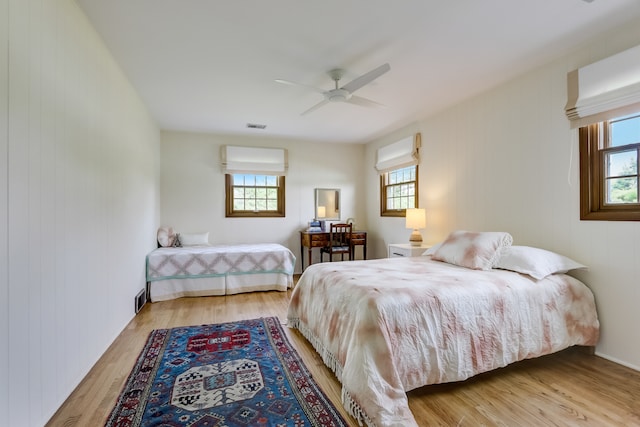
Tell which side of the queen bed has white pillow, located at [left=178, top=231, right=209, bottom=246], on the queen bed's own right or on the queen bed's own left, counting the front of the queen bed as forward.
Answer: on the queen bed's own right

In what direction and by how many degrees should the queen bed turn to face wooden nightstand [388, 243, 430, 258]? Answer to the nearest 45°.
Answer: approximately 135° to its right

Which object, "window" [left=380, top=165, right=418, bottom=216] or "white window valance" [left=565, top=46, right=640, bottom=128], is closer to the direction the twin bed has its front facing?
the window

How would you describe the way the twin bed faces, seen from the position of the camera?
facing to the right of the viewer

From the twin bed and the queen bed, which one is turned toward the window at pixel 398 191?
the twin bed

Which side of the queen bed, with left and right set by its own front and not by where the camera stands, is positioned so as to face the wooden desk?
right

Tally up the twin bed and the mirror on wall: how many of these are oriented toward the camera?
1

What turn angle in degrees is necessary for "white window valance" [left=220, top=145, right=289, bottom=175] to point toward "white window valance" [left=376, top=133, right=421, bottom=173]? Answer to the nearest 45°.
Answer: approximately 45° to its left

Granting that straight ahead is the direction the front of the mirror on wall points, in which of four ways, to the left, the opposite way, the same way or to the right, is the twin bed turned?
to the left

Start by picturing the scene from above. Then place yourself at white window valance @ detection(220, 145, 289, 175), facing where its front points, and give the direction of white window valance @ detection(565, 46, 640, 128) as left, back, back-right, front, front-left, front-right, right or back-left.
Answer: front-left

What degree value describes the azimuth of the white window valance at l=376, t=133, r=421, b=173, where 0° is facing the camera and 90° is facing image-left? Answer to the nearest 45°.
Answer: approximately 45°

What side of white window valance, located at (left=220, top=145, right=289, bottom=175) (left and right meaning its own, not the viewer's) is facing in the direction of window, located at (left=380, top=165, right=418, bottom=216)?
left
